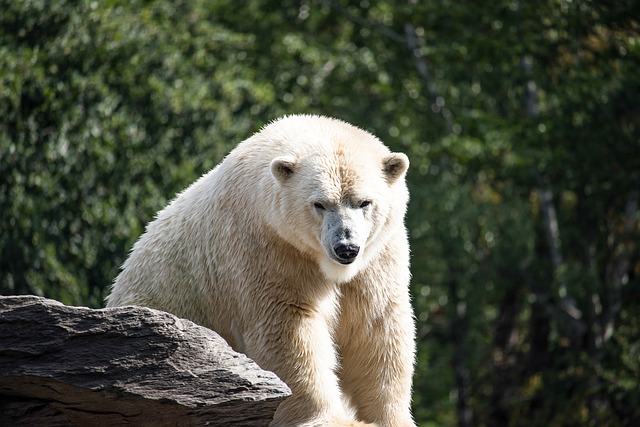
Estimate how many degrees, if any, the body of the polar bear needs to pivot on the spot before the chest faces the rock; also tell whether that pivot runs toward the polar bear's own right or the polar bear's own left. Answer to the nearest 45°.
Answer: approximately 90° to the polar bear's own right

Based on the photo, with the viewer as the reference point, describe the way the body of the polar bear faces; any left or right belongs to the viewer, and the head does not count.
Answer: facing the viewer and to the right of the viewer
